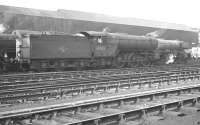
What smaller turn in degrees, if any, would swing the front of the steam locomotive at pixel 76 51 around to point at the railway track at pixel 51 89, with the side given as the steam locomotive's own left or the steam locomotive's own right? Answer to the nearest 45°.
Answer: approximately 135° to the steam locomotive's own right

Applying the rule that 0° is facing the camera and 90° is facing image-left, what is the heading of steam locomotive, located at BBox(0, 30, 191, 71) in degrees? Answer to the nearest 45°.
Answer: approximately 225°

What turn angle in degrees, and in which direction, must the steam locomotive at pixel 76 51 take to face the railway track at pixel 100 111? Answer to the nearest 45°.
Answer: approximately 135° to its right

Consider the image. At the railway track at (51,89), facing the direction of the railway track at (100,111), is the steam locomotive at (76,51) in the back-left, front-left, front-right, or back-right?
back-left
